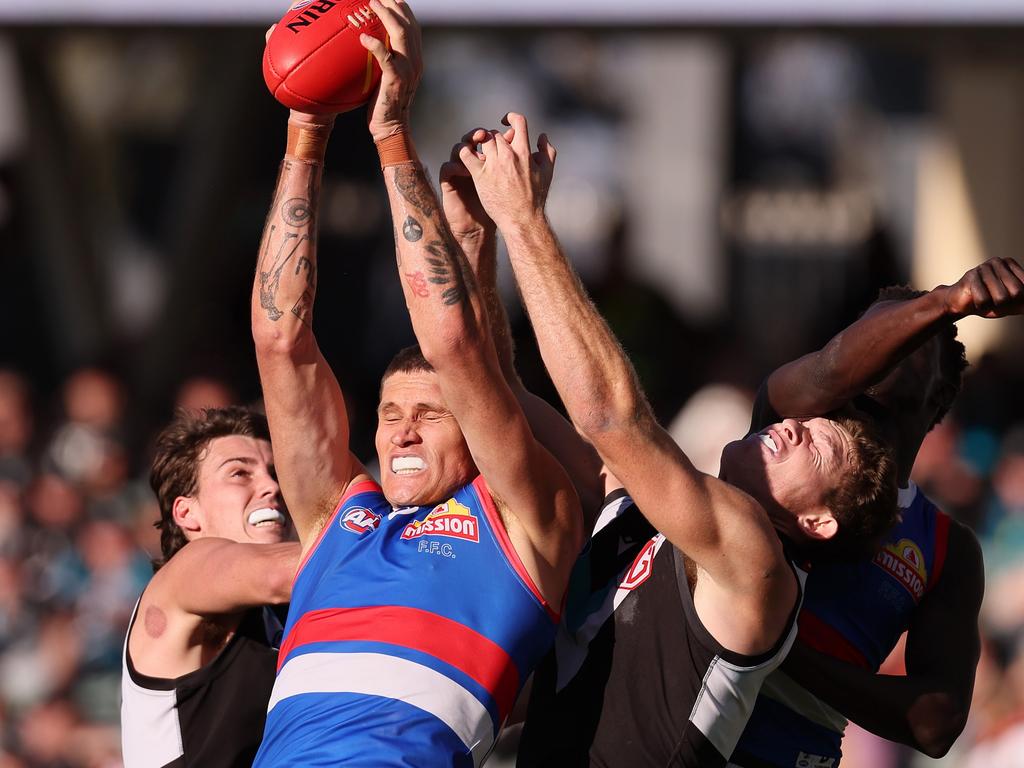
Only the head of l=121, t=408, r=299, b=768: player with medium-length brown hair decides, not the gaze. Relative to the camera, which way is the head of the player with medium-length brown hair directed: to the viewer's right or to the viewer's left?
to the viewer's right

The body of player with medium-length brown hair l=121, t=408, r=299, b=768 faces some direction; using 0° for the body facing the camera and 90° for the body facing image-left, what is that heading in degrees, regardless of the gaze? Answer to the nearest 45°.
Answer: approximately 270°
